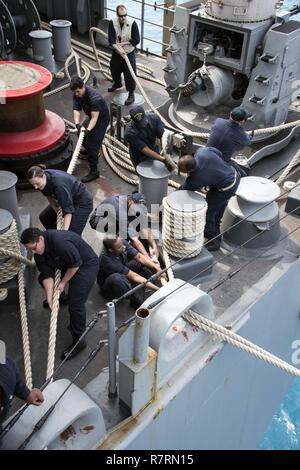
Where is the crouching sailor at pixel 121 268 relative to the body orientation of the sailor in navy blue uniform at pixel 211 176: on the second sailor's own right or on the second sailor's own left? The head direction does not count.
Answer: on the second sailor's own left

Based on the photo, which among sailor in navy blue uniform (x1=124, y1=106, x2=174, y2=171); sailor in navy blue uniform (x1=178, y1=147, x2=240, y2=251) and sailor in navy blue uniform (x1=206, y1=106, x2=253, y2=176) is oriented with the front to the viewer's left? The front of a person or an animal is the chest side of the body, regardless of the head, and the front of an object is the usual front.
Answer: sailor in navy blue uniform (x1=178, y1=147, x2=240, y2=251)

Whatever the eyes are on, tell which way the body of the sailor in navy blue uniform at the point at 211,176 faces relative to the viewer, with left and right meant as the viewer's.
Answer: facing to the left of the viewer

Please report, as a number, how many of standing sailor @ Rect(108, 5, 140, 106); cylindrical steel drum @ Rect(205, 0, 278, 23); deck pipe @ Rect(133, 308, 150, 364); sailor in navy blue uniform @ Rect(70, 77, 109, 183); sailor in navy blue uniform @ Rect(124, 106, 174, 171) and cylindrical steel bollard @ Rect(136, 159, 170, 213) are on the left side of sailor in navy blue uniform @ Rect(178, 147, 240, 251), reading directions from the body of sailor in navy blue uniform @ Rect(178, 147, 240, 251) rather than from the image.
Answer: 1

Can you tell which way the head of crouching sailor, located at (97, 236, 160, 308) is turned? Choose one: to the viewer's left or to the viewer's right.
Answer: to the viewer's right

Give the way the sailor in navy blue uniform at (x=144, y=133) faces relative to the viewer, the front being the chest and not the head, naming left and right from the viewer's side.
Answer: facing the viewer

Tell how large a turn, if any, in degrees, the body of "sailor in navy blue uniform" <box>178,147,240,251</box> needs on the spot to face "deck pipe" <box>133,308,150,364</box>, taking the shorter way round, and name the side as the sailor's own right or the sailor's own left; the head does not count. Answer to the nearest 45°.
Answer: approximately 90° to the sailor's own left

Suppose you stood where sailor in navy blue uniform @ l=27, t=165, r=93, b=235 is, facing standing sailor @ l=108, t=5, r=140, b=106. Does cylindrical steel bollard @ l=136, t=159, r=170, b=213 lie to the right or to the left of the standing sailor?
right

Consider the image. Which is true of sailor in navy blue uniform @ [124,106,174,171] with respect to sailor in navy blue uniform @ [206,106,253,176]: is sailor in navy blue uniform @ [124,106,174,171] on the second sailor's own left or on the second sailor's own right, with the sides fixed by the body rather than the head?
on the second sailor's own left

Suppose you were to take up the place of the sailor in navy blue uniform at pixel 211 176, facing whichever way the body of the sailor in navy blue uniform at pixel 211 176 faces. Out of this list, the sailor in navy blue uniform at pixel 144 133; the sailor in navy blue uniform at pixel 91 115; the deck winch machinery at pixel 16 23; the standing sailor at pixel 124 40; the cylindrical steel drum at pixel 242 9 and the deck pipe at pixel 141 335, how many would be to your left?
1

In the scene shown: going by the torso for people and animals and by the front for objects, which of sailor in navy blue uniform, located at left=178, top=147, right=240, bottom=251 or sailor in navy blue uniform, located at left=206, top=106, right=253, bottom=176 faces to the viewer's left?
sailor in navy blue uniform, located at left=178, top=147, right=240, bottom=251
